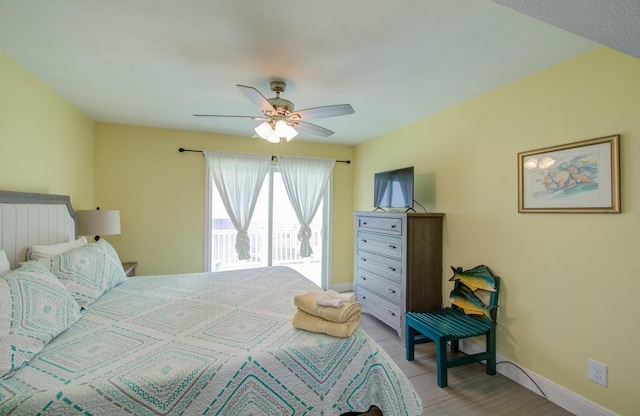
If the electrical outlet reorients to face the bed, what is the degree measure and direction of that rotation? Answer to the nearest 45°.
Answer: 0° — it already faces it

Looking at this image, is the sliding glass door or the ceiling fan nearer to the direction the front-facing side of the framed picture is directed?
the ceiling fan

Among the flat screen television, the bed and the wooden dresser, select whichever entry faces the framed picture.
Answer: the bed

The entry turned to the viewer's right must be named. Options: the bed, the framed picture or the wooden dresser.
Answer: the bed

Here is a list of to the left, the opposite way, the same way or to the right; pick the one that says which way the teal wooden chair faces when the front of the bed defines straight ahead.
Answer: the opposite way

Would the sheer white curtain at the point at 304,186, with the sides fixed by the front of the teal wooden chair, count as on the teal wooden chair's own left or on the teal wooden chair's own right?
on the teal wooden chair's own right

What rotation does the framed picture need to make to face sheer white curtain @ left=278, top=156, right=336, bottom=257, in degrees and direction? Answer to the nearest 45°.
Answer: approximately 45° to its right

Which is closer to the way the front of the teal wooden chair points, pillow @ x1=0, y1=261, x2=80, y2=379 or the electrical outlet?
the pillow

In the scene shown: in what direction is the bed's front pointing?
to the viewer's right

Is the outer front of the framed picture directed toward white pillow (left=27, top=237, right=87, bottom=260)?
yes

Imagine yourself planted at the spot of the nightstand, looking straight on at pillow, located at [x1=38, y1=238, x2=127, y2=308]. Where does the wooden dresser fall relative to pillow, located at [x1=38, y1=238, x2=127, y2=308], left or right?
left

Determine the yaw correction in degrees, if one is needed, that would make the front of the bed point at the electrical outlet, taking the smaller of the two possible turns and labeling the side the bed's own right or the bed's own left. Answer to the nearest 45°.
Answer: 0° — it already faces it

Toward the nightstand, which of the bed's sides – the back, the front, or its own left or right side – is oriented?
left
